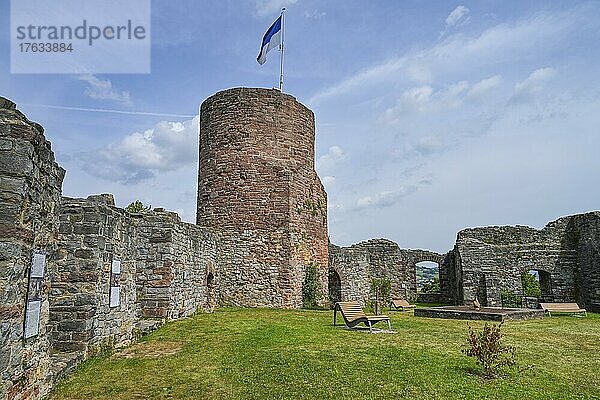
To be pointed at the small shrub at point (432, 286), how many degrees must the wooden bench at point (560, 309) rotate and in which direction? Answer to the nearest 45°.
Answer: approximately 180°

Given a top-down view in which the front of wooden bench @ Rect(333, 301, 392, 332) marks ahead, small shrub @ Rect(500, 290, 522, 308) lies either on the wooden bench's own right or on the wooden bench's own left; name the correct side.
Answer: on the wooden bench's own left

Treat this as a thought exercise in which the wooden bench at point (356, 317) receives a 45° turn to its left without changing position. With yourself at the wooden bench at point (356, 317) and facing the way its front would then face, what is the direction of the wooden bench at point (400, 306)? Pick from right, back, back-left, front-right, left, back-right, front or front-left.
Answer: left

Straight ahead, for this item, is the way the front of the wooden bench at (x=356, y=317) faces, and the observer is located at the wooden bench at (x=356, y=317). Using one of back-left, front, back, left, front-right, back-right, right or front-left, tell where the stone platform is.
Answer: left

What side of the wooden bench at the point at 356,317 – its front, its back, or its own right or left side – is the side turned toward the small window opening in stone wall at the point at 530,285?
left

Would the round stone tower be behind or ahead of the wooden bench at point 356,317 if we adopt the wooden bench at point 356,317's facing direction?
behind

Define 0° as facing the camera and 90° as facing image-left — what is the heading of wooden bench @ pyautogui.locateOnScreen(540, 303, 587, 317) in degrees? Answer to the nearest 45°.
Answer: approximately 315°

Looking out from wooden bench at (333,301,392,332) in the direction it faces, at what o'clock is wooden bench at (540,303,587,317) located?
wooden bench at (540,303,587,317) is roughly at 9 o'clock from wooden bench at (333,301,392,332).
